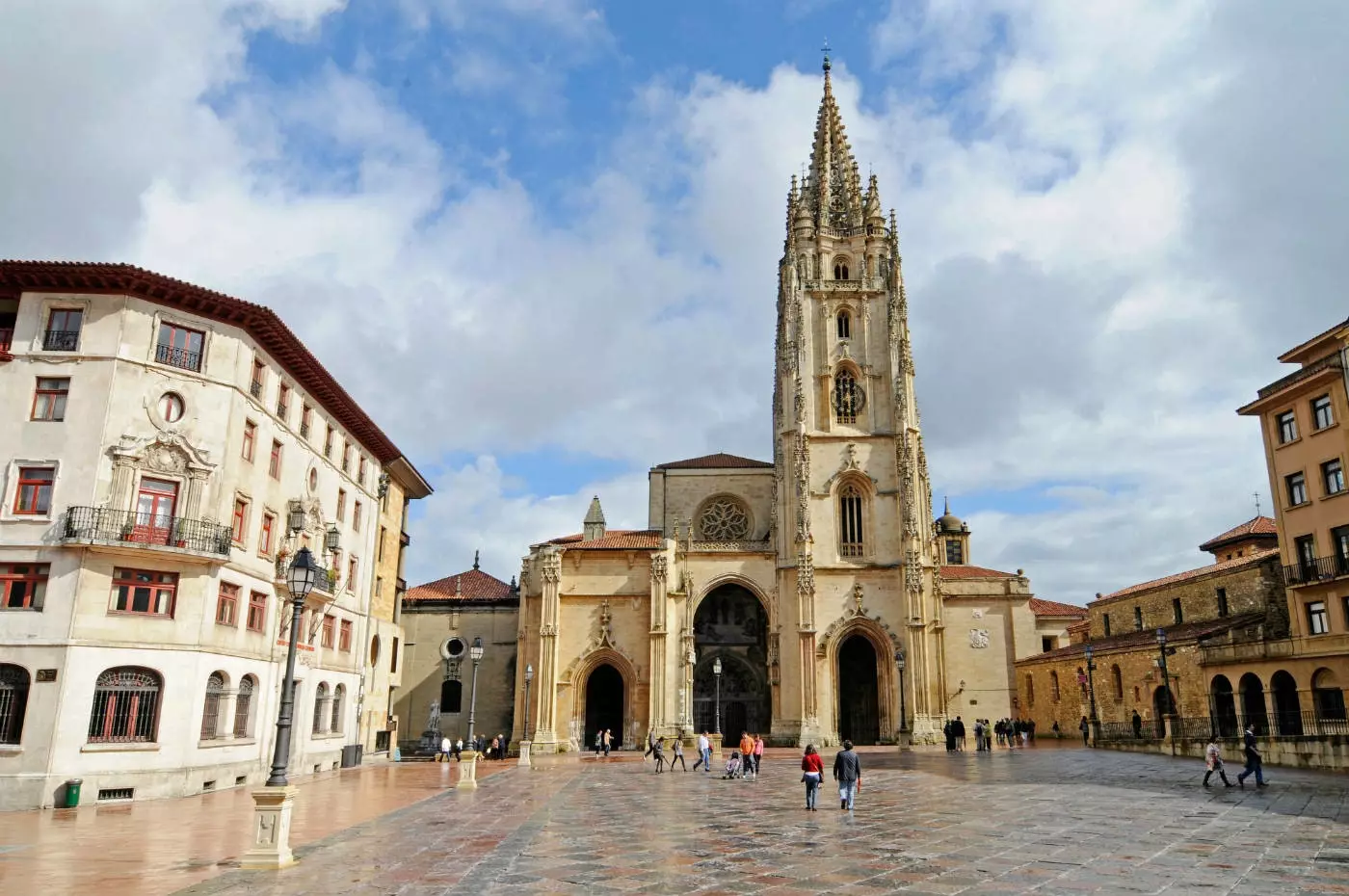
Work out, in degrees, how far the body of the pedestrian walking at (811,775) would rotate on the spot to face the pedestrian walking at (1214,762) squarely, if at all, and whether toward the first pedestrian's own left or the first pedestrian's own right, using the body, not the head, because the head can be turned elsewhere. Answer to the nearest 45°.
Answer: approximately 45° to the first pedestrian's own right

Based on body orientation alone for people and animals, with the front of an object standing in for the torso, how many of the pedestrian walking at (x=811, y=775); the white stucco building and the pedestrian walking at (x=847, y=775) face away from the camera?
2

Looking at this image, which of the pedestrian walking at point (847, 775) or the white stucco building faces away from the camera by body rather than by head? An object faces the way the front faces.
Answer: the pedestrian walking

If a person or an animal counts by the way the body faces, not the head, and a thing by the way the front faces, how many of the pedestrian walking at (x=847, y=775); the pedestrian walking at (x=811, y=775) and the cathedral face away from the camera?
2

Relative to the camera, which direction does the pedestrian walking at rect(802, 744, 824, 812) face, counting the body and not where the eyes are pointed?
away from the camera

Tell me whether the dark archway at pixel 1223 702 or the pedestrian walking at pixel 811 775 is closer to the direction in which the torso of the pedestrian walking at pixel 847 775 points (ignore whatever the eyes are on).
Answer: the dark archway

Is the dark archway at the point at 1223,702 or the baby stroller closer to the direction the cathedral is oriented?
the baby stroller

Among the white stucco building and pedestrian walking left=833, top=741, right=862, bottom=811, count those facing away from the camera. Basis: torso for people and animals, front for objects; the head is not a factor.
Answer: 1

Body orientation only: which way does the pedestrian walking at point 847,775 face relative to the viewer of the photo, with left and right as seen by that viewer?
facing away from the viewer

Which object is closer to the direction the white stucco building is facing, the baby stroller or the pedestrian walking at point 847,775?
the pedestrian walking

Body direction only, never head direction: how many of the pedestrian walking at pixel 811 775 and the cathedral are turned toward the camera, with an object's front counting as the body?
1
